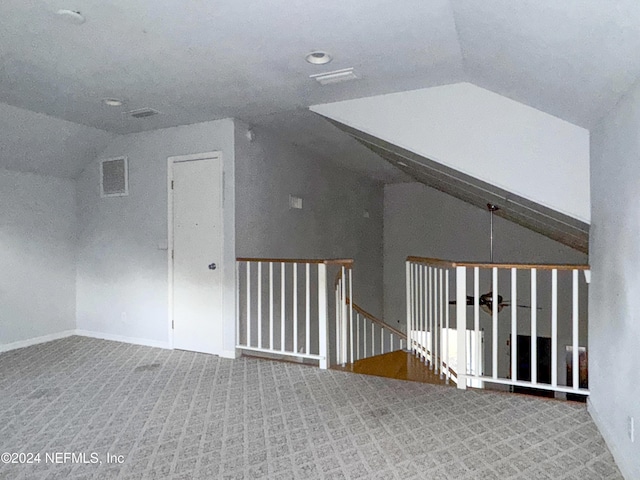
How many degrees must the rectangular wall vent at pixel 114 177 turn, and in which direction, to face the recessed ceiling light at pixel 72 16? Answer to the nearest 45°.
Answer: approximately 45° to its left

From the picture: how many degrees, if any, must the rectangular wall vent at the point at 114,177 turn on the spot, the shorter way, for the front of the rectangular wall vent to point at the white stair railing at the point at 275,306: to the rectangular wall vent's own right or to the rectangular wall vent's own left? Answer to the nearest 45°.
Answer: approximately 90° to the rectangular wall vent's own left

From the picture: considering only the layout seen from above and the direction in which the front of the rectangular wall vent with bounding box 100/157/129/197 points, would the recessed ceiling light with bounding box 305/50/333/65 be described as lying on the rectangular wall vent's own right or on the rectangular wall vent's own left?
on the rectangular wall vent's own left

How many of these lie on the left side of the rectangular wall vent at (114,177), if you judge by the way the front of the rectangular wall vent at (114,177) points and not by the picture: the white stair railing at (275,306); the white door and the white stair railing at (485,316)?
3

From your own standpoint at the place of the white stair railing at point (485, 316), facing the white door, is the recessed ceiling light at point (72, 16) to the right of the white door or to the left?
left

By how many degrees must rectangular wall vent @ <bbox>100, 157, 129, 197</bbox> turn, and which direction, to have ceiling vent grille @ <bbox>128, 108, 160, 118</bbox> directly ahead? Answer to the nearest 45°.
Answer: approximately 45° to its left

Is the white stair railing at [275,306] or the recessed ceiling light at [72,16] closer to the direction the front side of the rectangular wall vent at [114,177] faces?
the recessed ceiling light

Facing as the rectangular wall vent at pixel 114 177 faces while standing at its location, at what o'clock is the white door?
The white door is roughly at 9 o'clock from the rectangular wall vent.

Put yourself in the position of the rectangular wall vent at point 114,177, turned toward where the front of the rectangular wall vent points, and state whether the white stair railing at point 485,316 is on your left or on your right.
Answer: on your left

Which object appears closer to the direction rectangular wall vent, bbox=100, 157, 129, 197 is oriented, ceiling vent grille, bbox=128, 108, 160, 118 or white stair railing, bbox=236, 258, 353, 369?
the ceiling vent grille

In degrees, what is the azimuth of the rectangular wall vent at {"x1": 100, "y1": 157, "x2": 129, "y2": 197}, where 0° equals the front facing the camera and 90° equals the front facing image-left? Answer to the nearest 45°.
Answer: approximately 45°
